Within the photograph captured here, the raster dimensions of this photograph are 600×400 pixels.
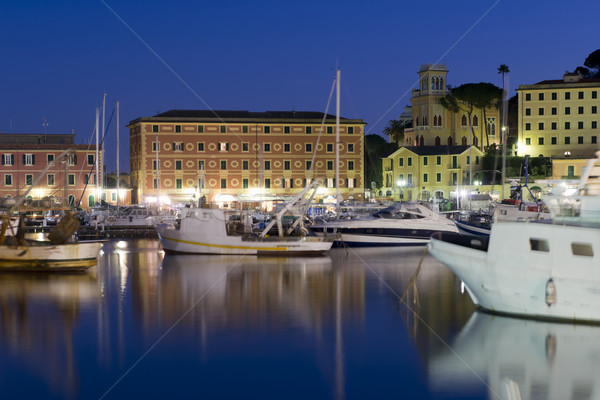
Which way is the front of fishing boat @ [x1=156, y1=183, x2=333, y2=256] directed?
to the viewer's left

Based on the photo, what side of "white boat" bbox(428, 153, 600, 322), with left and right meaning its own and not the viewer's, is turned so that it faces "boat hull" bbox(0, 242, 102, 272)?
front

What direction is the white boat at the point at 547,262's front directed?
to the viewer's left

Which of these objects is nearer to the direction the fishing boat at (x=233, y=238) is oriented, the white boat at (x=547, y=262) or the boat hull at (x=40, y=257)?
the boat hull

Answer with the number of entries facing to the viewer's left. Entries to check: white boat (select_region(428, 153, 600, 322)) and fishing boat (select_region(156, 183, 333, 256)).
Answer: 2
